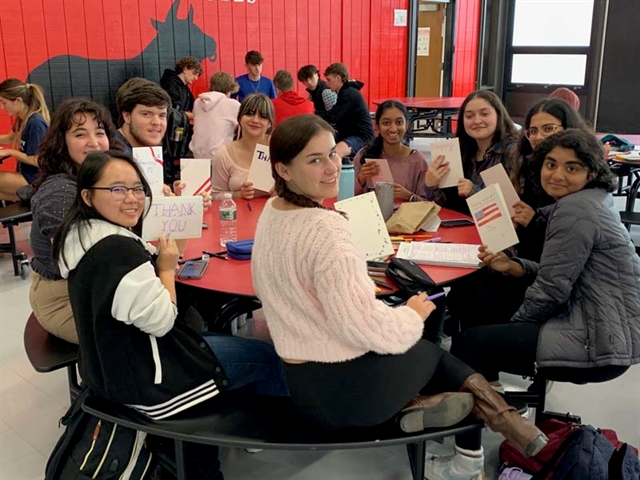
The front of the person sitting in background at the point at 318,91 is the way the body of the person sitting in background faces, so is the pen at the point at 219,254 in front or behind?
in front

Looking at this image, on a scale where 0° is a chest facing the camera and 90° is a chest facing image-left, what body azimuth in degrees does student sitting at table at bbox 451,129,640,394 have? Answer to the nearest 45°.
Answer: approximately 90°

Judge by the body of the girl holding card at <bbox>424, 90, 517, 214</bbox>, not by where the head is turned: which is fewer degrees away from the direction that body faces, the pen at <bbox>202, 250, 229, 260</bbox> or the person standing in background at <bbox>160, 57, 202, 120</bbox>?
the pen

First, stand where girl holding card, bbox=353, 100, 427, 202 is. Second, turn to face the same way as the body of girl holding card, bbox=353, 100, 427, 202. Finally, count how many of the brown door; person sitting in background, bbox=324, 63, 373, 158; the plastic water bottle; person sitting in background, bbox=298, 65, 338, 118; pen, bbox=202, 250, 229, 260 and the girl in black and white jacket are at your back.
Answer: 3

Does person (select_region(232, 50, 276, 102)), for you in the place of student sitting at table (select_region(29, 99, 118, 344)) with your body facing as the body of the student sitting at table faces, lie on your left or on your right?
on your left

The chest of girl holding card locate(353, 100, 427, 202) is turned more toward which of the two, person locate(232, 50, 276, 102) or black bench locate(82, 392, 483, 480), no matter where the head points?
the black bench

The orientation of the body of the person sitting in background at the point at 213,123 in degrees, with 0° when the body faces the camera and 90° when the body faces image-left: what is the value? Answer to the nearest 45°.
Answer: approximately 225°

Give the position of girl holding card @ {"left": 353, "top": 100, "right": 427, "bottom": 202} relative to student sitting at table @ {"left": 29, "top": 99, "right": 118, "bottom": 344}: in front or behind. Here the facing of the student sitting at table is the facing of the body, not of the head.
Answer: in front

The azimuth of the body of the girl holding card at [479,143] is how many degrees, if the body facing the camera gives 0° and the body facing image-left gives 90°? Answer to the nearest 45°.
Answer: approximately 45°

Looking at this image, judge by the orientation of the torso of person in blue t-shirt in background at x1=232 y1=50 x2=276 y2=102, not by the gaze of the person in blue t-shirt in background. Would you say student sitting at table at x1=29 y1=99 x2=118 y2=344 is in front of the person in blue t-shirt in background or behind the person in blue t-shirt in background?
in front
